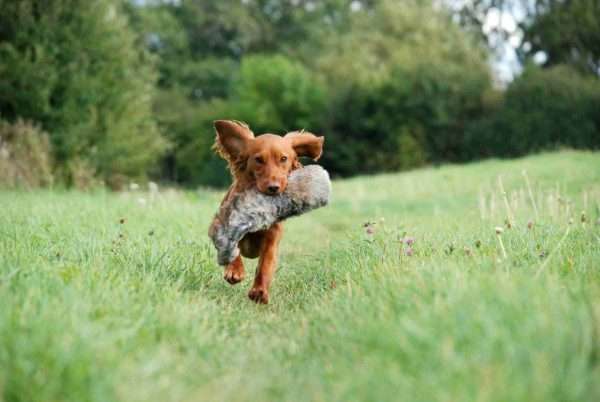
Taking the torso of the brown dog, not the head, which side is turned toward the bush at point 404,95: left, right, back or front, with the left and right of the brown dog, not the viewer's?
back

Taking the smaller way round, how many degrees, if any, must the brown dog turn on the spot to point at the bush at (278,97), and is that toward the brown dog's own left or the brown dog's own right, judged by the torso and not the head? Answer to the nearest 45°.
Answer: approximately 180°

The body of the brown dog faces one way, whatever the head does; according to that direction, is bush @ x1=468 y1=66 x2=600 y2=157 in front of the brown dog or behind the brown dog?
behind

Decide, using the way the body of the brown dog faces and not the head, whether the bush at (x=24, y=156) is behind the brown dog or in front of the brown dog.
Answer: behind

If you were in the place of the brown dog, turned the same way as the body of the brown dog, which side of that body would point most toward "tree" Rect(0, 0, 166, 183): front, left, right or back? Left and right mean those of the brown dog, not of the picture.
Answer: back

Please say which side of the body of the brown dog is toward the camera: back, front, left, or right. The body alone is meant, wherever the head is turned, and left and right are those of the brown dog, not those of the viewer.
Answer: front
